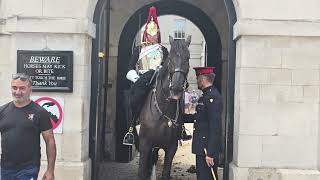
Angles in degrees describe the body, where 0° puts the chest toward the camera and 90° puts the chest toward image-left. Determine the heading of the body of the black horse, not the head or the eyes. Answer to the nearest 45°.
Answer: approximately 0°

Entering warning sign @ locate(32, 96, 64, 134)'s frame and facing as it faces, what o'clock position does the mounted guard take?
The mounted guard is roughly at 9 o'clock from the warning sign.

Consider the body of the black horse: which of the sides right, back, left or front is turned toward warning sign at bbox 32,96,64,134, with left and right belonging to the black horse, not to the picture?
right

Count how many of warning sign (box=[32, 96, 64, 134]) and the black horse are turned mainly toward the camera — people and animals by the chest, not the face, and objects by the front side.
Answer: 2
